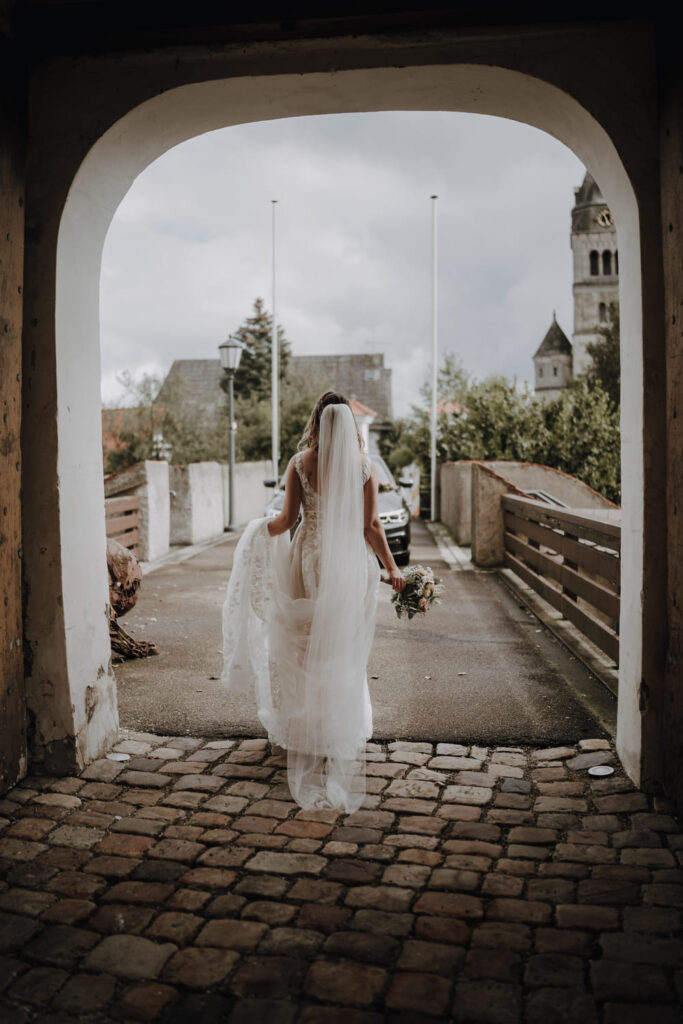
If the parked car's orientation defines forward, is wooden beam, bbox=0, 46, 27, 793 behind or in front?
in front

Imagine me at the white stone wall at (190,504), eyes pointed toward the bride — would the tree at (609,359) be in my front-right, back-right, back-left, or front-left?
back-left

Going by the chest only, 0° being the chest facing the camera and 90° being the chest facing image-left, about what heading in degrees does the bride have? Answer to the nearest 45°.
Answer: approximately 180°

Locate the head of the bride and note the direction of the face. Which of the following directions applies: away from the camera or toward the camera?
away from the camera

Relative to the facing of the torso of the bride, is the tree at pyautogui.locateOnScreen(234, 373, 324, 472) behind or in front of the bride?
in front

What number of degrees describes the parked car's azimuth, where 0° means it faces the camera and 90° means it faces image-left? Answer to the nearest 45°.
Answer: approximately 0°

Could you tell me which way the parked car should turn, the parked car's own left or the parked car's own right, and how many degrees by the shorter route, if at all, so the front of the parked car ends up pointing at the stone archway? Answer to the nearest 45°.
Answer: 0° — it already faces it

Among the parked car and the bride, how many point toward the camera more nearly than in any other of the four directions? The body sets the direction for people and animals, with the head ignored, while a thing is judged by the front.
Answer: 1

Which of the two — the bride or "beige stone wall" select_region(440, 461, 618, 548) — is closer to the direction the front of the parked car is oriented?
the bride

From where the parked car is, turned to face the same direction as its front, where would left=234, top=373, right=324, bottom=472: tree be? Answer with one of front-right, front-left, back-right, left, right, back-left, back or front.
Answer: back

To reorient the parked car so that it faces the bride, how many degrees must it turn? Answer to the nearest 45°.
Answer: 0° — it already faces them

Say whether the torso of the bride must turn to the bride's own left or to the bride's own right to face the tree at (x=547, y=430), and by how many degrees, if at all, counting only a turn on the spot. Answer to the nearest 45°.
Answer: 0° — they already face it

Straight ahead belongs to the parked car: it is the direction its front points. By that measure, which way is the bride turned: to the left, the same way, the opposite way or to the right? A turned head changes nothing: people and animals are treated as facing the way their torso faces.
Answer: the opposite way
